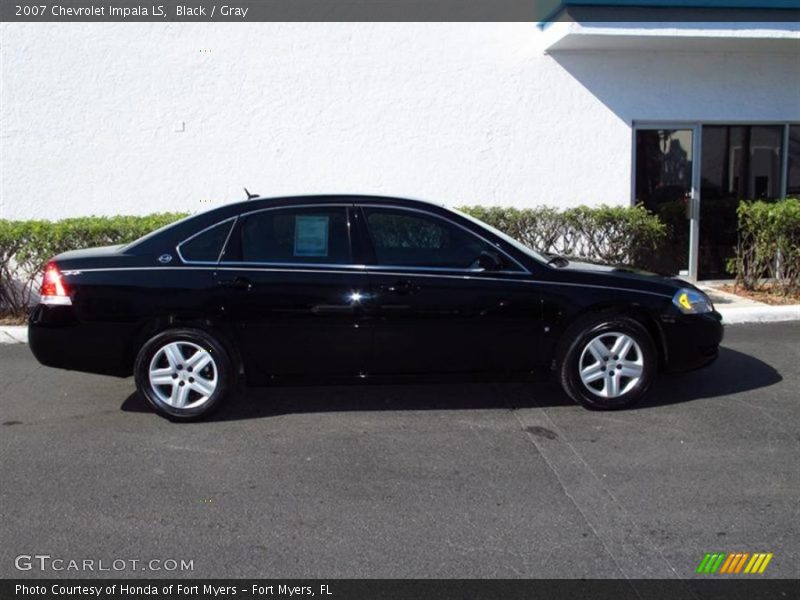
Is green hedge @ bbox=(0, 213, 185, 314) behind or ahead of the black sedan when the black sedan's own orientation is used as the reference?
behind

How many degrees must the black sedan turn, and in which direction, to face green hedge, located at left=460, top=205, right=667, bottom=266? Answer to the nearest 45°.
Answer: approximately 45° to its left

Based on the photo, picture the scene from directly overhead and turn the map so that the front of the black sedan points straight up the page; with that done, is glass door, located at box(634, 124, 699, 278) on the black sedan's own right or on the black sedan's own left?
on the black sedan's own left

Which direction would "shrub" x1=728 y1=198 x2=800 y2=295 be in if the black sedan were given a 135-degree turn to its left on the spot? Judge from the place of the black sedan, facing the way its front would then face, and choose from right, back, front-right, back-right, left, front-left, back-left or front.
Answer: right

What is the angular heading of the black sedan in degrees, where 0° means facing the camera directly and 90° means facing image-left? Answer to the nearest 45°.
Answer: approximately 270°

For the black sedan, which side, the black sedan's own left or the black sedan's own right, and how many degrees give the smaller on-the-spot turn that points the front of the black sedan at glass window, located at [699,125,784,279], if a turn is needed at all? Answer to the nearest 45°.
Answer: approximately 45° to the black sedan's own left

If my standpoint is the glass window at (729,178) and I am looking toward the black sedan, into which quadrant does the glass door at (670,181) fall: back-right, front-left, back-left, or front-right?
front-right
